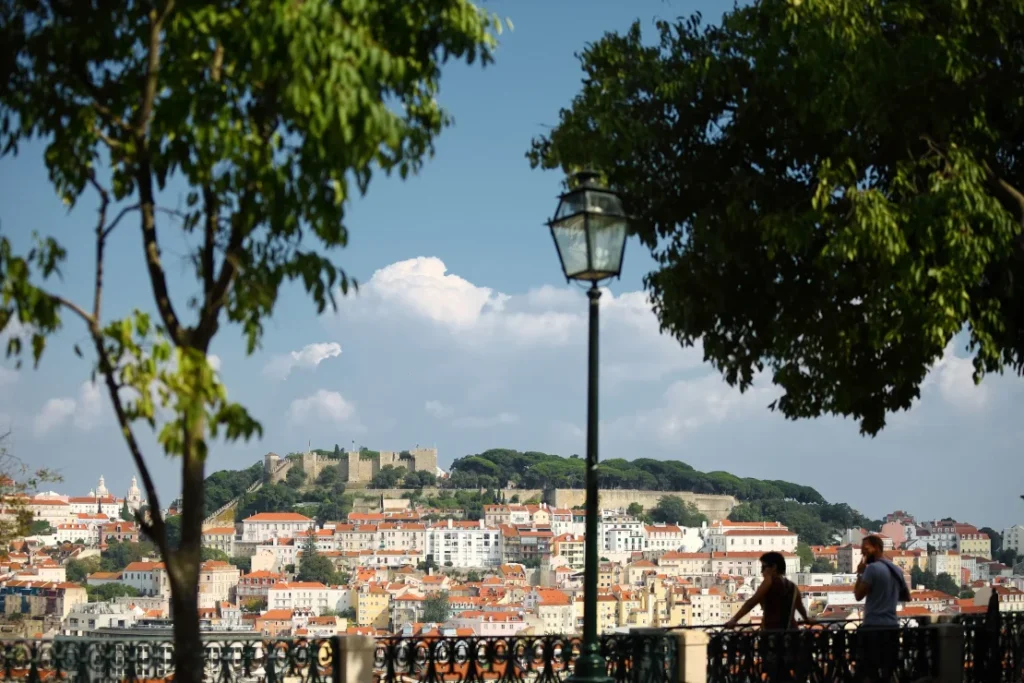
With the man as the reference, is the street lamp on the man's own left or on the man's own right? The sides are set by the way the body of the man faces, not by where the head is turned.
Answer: on the man's own left

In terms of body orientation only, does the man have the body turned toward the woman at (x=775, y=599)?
no

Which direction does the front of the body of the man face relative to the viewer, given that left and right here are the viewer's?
facing away from the viewer and to the left of the viewer

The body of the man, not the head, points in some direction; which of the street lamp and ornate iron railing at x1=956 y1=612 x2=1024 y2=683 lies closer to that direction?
the street lamp
